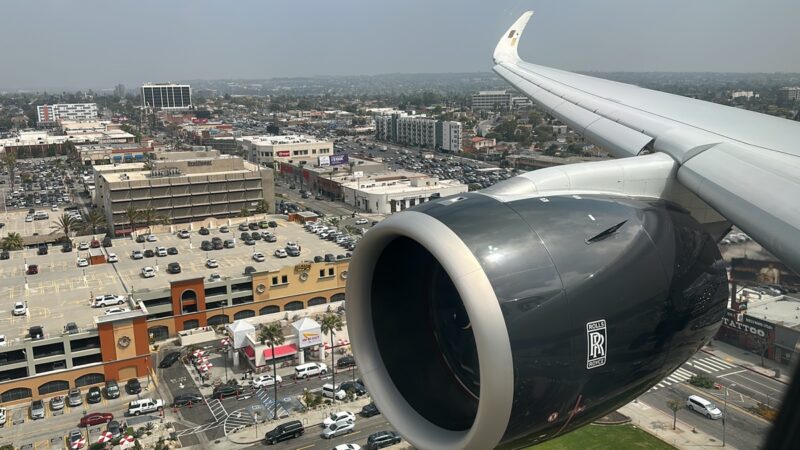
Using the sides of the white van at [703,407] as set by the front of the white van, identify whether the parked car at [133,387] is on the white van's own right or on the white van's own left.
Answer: on the white van's own right

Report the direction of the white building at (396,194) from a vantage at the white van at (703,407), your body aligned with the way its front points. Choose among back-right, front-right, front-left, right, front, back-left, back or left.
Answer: back

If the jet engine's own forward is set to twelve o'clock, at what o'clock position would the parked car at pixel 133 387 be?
The parked car is roughly at 3 o'clock from the jet engine.

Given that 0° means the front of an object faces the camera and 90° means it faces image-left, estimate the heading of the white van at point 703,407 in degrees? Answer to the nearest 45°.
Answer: approximately 315°

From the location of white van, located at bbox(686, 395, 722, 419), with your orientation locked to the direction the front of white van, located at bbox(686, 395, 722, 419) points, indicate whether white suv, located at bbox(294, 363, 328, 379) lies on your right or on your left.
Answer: on your right

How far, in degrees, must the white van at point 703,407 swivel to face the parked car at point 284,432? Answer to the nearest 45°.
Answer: approximately 90° to its right

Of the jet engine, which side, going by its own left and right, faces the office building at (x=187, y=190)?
right
